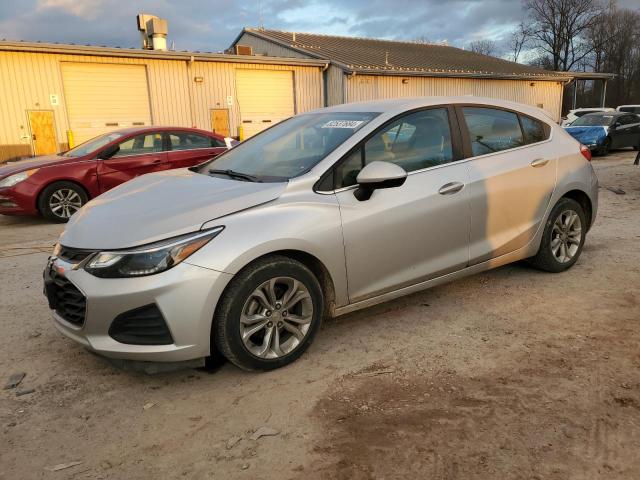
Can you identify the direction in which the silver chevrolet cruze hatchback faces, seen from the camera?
facing the viewer and to the left of the viewer

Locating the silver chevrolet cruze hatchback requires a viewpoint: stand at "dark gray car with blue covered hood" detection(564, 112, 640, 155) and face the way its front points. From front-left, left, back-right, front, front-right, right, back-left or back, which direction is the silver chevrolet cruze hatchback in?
front-left

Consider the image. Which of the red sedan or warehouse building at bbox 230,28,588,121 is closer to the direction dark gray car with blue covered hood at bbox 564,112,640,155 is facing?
the red sedan

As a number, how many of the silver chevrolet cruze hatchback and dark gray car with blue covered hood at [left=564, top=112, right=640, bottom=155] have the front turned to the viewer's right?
0

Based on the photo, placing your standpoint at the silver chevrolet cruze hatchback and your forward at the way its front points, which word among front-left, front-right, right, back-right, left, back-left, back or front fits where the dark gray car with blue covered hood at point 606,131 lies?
back

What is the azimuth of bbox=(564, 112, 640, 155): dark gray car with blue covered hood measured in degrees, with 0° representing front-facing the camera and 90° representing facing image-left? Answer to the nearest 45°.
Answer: approximately 45°

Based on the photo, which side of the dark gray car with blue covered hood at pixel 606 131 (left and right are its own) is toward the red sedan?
front

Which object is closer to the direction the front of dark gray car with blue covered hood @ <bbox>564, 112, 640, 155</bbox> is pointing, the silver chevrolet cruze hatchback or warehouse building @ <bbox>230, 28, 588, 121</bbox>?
the silver chevrolet cruze hatchback

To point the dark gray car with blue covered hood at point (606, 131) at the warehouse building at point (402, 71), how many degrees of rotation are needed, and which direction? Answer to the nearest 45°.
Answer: approximately 90° to its right

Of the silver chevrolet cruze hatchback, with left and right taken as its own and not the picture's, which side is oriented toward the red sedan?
right

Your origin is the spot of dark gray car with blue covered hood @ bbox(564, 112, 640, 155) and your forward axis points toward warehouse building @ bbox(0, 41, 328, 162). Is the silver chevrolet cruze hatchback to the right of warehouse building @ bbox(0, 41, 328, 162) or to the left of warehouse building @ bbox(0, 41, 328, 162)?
left

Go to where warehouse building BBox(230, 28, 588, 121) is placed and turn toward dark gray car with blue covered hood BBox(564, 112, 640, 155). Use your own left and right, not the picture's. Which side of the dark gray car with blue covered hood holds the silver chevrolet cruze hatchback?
right

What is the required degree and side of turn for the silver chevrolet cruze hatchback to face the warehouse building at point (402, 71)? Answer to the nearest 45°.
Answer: approximately 135° to its right

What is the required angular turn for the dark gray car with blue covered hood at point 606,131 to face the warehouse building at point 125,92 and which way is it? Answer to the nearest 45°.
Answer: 0° — it already faces it
